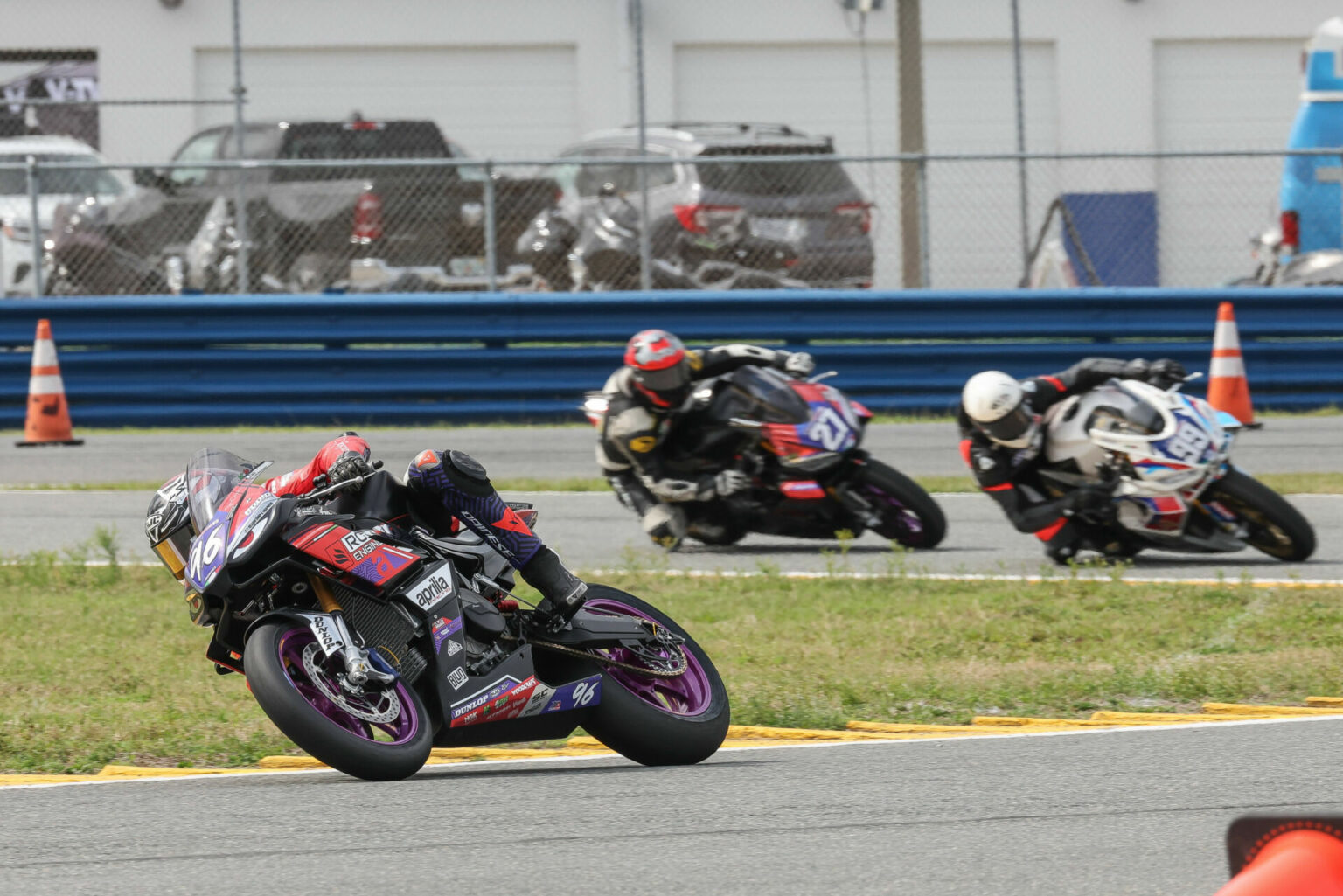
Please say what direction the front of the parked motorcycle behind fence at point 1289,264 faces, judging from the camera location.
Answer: facing to the left of the viewer

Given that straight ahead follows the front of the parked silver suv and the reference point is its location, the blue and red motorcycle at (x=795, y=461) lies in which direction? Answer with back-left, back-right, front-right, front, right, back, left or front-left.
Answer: back-left

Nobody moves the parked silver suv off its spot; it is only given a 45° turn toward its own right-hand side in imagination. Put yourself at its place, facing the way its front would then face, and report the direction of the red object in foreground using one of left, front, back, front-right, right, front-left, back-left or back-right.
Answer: back

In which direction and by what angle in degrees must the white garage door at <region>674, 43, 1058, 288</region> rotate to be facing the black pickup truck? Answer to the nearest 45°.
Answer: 0° — it already faces it

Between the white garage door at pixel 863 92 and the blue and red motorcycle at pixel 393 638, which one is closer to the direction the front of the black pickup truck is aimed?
the white garage door

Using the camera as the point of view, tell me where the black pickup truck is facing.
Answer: facing away from the viewer and to the left of the viewer

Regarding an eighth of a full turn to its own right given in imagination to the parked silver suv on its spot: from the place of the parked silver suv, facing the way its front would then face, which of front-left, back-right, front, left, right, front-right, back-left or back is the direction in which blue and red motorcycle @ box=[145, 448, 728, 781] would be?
back
